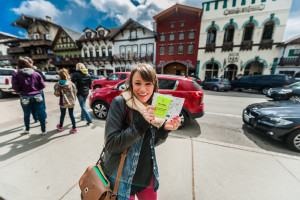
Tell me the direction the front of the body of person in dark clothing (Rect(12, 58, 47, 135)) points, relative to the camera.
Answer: away from the camera

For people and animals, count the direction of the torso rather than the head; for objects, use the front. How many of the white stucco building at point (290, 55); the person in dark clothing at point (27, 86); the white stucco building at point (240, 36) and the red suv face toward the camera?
2

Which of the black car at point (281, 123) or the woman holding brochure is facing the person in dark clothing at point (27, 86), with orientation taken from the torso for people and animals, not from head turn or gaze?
the black car

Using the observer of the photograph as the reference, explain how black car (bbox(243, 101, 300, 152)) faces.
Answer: facing the viewer and to the left of the viewer

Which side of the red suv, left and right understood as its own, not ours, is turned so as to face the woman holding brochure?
left

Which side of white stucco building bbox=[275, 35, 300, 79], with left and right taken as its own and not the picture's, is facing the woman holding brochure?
front

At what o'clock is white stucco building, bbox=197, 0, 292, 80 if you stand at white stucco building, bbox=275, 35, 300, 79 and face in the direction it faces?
white stucco building, bbox=197, 0, 292, 80 is roughly at 2 o'clock from white stucco building, bbox=275, 35, 300, 79.

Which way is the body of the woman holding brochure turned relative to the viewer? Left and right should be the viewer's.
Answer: facing the viewer and to the right of the viewer

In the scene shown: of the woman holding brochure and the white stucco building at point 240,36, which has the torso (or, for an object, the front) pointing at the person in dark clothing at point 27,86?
the white stucco building

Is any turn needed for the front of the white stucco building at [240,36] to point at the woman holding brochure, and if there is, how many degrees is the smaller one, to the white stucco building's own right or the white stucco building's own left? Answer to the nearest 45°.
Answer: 0° — it already faces them

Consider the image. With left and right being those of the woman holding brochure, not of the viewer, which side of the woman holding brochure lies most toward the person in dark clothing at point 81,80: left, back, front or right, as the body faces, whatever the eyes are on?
back

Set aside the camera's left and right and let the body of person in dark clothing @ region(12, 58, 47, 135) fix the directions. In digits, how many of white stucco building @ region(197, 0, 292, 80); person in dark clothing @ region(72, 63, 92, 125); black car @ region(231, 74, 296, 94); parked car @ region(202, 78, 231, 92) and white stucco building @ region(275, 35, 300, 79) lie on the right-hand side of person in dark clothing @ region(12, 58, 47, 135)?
5

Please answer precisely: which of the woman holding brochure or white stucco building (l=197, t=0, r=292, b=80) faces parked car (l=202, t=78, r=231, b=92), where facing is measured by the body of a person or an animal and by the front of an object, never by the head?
the white stucco building

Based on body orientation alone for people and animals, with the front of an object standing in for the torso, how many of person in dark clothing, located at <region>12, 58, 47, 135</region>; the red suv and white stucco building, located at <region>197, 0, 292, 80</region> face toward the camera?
1
